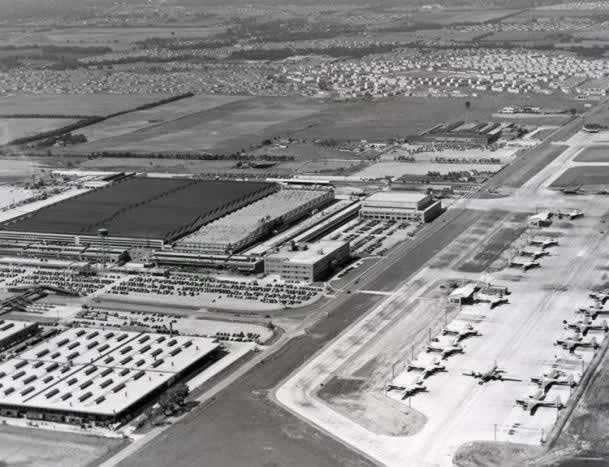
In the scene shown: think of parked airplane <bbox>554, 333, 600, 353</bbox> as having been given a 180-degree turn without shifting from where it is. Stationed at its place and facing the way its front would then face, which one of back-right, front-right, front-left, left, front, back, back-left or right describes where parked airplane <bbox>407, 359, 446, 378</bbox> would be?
back-right

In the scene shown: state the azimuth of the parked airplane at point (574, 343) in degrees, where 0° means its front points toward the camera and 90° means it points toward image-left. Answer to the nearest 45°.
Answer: approximately 90°

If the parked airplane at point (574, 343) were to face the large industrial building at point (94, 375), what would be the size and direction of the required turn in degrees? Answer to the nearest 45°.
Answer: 0° — it already faces it

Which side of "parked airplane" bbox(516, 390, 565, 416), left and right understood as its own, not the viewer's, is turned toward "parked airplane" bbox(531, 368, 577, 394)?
right

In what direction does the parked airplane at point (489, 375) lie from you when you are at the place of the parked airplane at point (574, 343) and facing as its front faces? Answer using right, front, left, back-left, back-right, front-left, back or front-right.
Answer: front-left

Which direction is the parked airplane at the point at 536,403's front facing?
to the viewer's left

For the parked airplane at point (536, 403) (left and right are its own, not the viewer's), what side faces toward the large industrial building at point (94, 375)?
front

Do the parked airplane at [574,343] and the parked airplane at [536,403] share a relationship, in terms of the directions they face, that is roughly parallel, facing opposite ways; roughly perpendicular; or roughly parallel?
roughly parallel

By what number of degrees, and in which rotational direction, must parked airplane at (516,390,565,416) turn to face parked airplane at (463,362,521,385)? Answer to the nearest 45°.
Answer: approximately 45° to its right

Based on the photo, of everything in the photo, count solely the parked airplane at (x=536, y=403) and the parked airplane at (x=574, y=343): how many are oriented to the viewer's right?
0

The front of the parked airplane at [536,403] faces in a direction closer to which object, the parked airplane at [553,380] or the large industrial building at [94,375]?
the large industrial building
